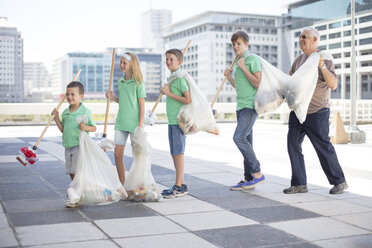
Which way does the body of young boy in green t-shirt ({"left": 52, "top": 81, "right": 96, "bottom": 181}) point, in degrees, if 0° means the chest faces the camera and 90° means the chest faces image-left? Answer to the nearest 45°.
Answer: approximately 45°

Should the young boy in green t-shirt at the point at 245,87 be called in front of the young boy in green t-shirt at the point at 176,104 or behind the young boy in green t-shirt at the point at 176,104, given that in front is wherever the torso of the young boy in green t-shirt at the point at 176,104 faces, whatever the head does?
behind

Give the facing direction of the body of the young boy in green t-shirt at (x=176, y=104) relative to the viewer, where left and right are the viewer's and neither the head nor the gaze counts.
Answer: facing to the left of the viewer

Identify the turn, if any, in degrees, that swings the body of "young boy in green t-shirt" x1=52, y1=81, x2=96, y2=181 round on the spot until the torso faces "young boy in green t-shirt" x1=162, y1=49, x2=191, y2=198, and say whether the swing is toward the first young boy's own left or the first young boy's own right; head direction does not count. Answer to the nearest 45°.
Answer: approximately 135° to the first young boy's own left

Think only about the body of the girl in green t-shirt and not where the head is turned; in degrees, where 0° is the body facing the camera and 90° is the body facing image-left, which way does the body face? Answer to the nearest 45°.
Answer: approximately 45°

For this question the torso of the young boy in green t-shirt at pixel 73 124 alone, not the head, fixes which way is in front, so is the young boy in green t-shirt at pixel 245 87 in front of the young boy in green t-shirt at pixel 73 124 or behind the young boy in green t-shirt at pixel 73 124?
behind
